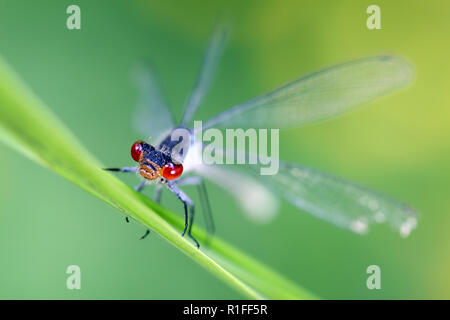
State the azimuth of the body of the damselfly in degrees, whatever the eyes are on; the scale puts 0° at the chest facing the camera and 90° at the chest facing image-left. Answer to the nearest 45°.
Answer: approximately 45°
